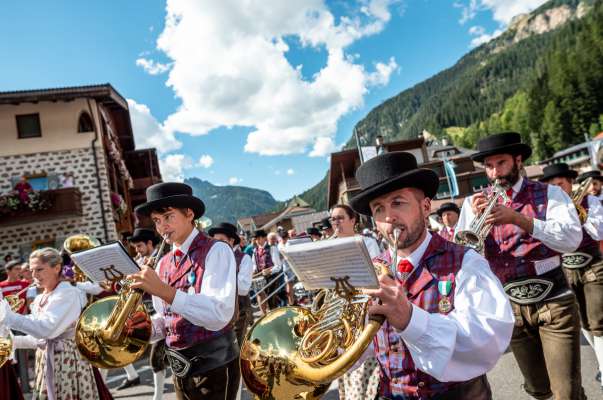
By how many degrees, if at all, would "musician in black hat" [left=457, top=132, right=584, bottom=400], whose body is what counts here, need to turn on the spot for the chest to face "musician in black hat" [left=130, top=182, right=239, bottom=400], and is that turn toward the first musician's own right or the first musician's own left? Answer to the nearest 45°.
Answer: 0° — they already face them

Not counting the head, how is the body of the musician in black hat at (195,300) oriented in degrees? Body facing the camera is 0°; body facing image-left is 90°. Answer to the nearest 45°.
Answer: approximately 45°

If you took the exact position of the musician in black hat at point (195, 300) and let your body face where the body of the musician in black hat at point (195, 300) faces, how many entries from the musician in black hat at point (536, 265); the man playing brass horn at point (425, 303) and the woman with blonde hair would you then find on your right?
1

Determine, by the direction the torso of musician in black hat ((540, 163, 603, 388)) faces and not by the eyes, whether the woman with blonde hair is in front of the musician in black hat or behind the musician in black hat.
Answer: in front

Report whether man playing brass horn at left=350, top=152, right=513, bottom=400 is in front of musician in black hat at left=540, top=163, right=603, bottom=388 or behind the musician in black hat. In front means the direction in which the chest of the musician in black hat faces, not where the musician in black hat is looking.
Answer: in front

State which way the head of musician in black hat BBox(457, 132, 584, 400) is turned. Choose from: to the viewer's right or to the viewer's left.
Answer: to the viewer's left

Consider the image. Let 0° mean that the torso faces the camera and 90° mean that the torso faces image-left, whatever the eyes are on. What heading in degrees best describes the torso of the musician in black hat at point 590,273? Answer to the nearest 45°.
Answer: approximately 45°

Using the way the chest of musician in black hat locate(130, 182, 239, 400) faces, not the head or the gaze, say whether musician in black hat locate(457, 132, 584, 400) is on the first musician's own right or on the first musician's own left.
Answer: on the first musician's own left

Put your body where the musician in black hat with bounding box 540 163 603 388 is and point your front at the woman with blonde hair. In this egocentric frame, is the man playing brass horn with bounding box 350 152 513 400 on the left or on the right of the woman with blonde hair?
left

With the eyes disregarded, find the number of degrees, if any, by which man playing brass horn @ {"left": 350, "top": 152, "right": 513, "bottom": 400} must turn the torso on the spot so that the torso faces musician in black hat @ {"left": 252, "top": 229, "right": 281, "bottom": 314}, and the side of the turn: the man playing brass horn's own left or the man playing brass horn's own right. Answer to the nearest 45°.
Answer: approximately 90° to the man playing brass horn's own right
